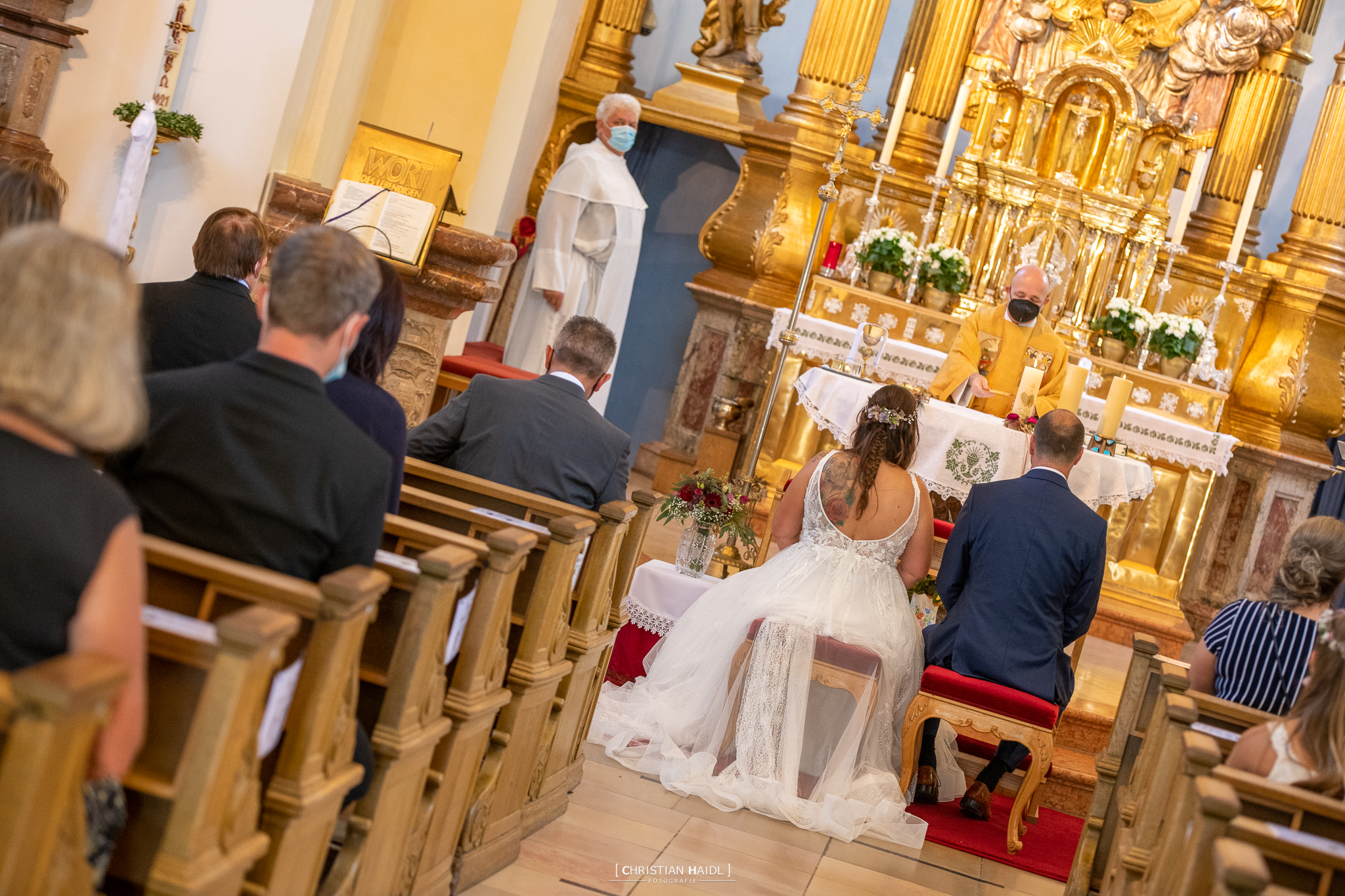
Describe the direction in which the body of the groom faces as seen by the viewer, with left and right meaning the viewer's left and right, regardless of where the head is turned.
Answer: facing away from the viewer

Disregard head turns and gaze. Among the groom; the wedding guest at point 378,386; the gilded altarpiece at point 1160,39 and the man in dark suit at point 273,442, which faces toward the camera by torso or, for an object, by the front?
the gilded altarpiece

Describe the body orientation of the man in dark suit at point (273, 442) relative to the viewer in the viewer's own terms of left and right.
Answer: facing away from the viewer and to the right of the viewer

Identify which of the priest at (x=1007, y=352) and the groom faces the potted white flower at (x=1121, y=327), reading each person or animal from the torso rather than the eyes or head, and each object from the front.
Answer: the groom

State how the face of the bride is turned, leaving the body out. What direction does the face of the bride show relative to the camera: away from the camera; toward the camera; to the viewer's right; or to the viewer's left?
away from the camera

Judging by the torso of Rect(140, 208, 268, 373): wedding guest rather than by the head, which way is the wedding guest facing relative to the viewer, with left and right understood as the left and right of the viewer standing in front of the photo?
facing away from the viewer and to the right of the viewer

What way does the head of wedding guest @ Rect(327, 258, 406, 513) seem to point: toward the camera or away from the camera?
away from the camera

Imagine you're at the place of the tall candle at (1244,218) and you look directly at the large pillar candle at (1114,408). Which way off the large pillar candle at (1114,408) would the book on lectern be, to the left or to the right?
right
